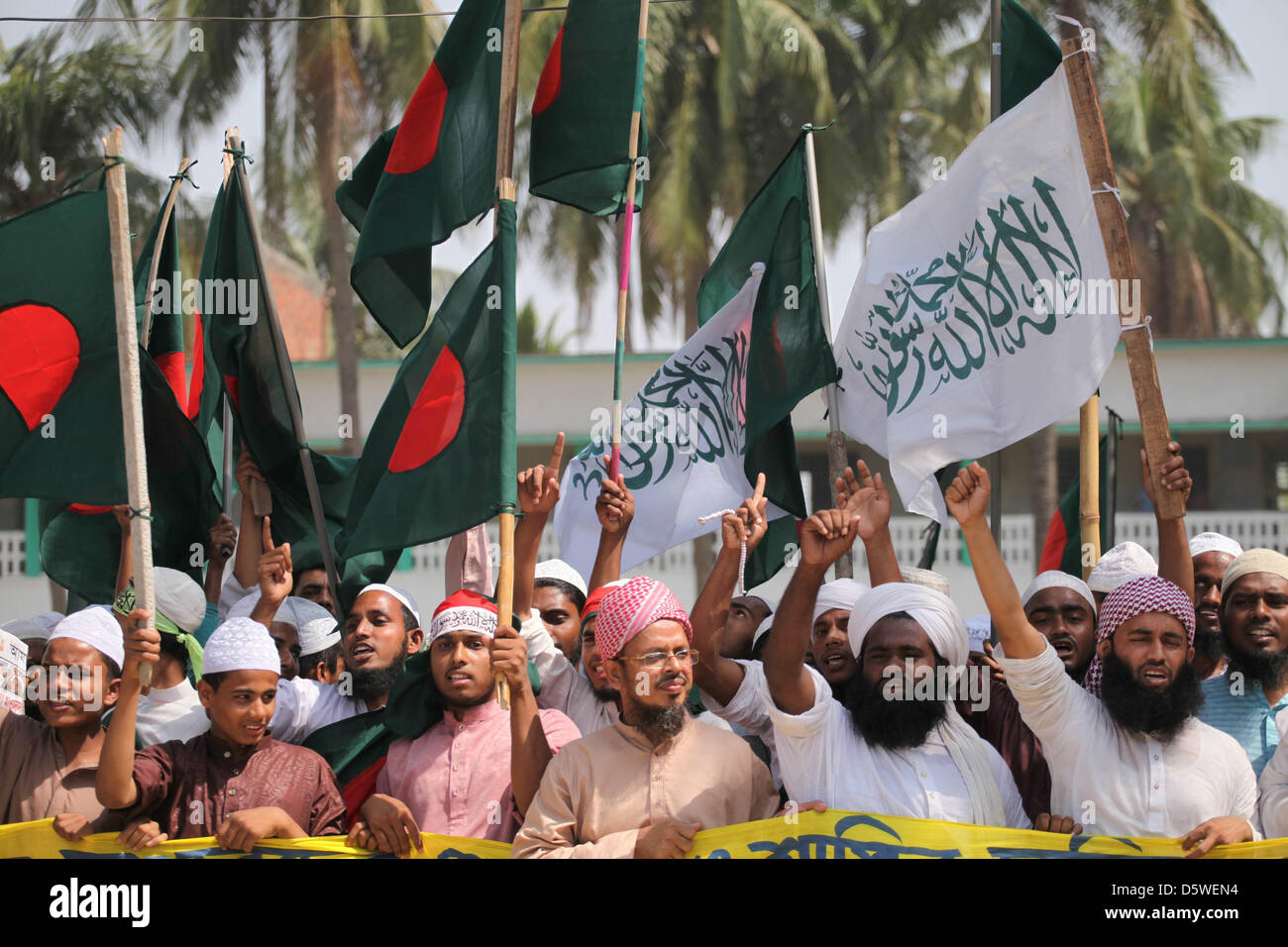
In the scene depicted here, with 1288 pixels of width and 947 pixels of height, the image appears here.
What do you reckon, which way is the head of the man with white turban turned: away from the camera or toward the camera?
toward the camera

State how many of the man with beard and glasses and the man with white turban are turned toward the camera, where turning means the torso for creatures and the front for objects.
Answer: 2

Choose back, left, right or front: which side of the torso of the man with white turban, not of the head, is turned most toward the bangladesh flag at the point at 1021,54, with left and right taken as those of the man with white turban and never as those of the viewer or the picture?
back

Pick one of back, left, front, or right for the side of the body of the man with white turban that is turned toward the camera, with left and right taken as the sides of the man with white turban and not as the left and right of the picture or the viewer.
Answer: front

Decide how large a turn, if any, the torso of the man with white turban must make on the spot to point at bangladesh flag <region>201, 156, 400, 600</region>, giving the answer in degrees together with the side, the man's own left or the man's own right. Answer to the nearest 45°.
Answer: approximately 135° to the man's own right

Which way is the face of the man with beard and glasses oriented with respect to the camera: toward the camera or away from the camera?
toward the camera

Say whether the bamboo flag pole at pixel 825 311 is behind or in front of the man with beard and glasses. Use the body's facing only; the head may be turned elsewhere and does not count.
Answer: behind

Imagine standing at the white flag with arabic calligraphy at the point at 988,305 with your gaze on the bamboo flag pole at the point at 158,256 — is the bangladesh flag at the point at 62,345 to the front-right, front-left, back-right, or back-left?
front-left

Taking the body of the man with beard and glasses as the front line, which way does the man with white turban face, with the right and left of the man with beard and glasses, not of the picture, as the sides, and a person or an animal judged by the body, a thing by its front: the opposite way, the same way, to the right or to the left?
the same way

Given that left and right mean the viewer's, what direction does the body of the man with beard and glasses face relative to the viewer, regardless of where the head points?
facing the viewer
